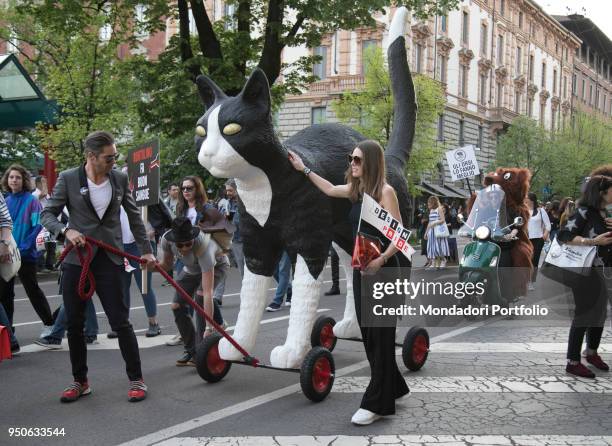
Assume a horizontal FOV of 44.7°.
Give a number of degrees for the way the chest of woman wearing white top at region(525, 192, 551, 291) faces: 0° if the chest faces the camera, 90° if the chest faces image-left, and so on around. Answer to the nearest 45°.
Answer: approximately 45°

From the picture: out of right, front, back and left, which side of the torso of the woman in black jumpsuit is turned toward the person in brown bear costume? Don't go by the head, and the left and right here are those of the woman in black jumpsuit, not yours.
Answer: back

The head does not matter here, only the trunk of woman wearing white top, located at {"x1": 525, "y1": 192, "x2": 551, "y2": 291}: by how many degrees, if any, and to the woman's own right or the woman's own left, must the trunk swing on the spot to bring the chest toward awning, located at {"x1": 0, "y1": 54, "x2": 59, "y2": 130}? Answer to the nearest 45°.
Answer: approximately 45° to the woman's own right

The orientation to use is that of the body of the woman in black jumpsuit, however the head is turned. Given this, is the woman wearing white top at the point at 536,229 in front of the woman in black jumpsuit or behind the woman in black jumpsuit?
behind

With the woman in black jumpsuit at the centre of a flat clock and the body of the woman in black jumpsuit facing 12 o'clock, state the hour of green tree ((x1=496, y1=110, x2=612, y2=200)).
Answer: The green tree is roughly at 5 o'clock from the woman in black jumpsuit.

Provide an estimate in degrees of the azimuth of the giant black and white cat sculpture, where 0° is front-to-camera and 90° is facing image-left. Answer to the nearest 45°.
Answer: approximately 45°
